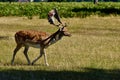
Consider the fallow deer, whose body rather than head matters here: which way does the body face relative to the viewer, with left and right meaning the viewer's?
facing to the right of the viewer
